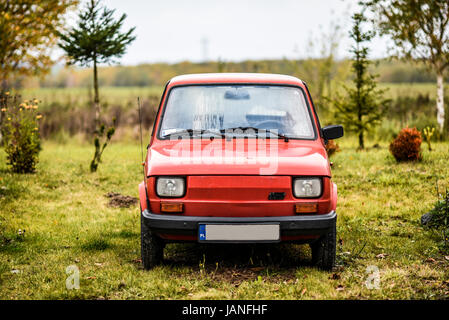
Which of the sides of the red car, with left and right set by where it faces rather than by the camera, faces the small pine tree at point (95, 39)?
back

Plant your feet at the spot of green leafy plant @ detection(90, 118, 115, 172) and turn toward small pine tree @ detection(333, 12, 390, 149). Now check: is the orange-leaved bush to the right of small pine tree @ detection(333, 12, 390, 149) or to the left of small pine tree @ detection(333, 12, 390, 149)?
right

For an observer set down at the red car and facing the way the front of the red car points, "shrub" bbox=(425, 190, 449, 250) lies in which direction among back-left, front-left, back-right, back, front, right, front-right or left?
back-left

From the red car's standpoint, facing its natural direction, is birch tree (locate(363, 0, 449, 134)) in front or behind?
behind

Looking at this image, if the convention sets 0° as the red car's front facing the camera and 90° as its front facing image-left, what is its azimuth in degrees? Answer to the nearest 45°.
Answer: approximately 0°

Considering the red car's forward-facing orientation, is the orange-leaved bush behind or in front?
behind

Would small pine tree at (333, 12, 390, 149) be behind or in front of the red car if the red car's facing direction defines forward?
behind
